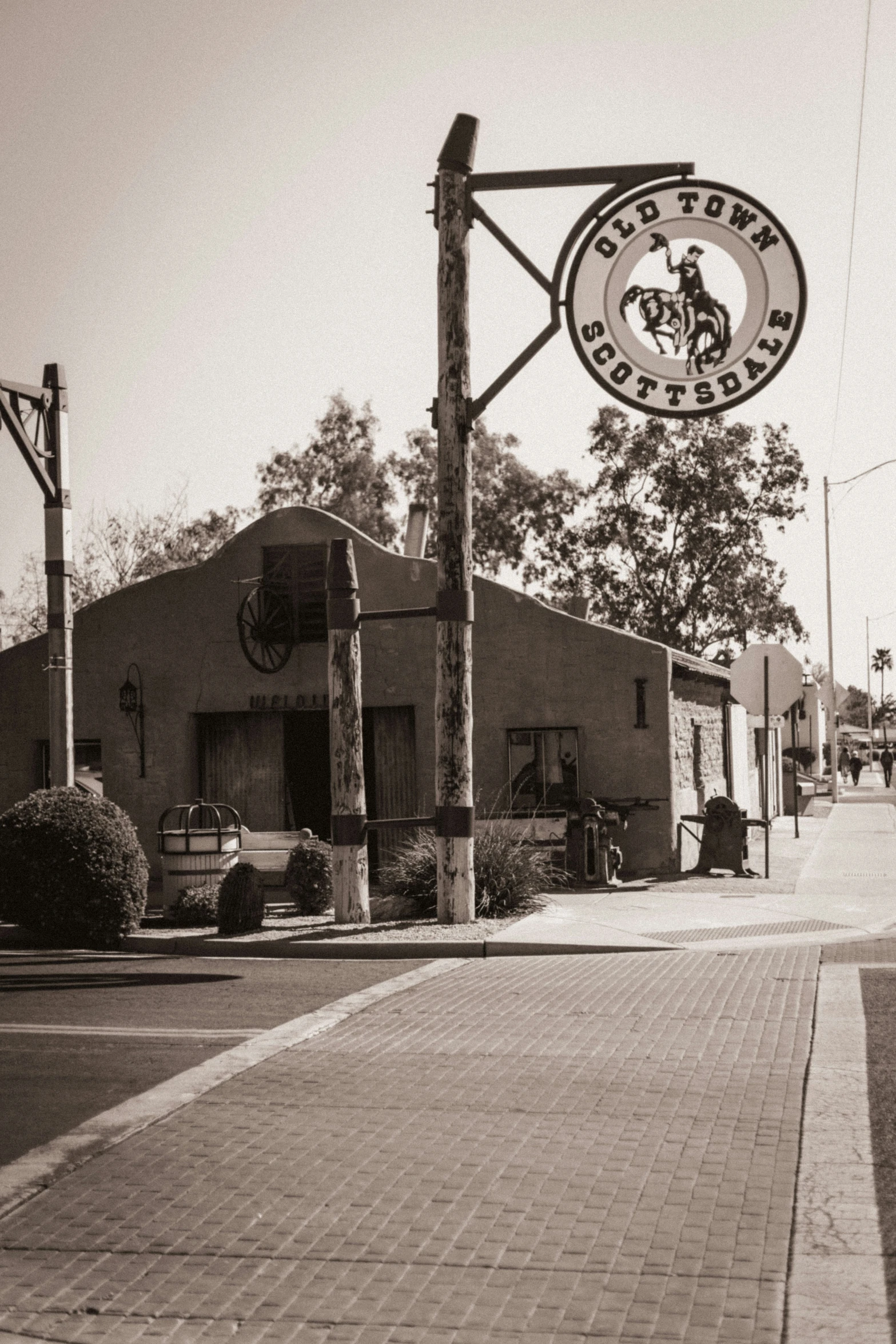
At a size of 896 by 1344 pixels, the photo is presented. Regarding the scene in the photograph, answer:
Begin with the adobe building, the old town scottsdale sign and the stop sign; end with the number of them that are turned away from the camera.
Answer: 1

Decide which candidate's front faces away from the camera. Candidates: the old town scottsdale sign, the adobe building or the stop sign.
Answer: the stop sign

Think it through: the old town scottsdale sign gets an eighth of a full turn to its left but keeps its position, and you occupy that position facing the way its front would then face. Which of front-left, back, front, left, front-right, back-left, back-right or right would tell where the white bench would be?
back

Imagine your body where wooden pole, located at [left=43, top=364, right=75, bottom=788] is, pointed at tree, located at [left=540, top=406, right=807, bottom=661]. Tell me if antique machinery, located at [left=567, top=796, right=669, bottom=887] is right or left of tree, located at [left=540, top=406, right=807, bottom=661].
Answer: right

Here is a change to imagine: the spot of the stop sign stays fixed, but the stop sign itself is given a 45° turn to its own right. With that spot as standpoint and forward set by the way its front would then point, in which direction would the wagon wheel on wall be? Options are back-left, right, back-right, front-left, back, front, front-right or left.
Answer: back-left

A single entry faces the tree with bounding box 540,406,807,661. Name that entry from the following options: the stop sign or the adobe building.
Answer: the stop sign

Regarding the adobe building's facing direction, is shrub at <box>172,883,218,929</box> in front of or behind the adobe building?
in front

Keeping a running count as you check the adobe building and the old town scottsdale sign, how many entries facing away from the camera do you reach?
0

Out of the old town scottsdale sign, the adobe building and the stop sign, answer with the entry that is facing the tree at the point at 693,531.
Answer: the stop sign

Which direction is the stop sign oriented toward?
away from the camera

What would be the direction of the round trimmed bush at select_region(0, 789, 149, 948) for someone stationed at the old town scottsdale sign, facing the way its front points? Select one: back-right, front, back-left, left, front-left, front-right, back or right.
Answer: right

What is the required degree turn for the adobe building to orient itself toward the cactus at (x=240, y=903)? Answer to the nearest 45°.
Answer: approximately 45° to its left

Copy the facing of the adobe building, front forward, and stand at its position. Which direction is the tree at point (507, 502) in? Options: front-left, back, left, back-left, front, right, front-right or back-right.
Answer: back-right

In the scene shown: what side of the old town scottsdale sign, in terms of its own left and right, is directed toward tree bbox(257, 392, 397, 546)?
back

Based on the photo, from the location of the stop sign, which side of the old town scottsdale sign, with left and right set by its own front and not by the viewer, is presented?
back

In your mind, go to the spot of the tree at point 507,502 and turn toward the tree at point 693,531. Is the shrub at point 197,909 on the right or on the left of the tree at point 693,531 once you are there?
right
